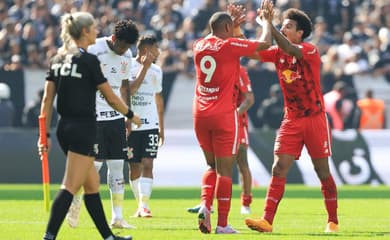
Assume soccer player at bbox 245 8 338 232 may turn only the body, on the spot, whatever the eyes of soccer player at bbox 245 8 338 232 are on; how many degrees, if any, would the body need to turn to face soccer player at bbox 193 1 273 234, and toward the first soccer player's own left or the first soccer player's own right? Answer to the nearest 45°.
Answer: approximately 45° to the first soccer player's own right

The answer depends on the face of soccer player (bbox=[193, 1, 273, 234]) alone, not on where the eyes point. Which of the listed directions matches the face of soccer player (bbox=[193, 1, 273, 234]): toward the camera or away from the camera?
away from the camera

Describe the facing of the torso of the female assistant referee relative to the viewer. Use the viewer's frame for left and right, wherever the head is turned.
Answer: facing away from the viewer and to the right of the viewer

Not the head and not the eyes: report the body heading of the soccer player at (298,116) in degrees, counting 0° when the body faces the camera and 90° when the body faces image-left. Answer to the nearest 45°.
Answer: approximately 45°

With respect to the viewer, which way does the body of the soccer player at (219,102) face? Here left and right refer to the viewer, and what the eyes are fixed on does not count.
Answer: facing away from the viewer and to the right of the viewer

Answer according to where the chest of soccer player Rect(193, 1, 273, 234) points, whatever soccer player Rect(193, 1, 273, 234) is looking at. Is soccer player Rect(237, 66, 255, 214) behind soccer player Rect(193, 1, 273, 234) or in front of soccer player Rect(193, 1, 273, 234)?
in front

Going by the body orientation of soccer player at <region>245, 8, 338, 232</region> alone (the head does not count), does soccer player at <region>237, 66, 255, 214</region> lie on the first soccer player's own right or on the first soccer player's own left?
on the first soccer player's own right

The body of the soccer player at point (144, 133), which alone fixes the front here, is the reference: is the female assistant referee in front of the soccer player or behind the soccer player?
in front
